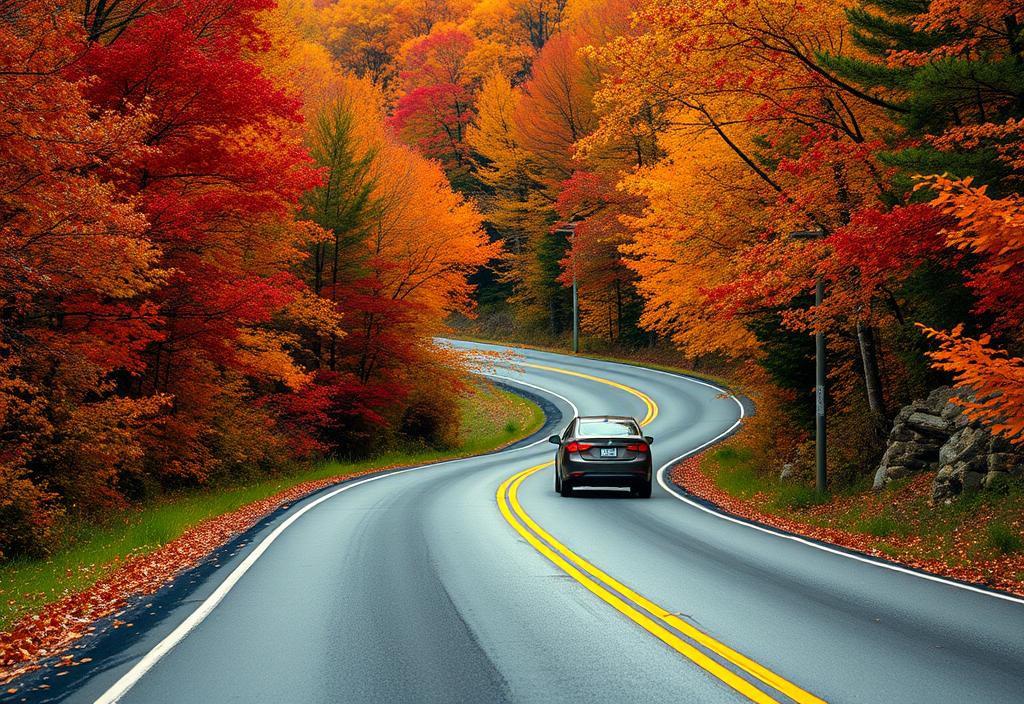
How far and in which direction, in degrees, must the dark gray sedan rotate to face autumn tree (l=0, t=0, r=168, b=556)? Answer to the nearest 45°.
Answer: approximately 135° to its left

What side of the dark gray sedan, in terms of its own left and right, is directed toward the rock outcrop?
right

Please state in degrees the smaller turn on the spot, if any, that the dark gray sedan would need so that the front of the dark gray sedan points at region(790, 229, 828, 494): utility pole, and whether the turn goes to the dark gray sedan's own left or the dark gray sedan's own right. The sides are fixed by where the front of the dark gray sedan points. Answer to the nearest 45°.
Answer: approximately 90° to the dark gray sedan's own right

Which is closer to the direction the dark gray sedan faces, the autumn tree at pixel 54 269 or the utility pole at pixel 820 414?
the utility pole

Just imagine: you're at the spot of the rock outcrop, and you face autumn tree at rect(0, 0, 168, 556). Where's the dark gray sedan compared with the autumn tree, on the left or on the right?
right

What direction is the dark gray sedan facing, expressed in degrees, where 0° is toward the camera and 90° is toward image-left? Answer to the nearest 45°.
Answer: approximately 180°
